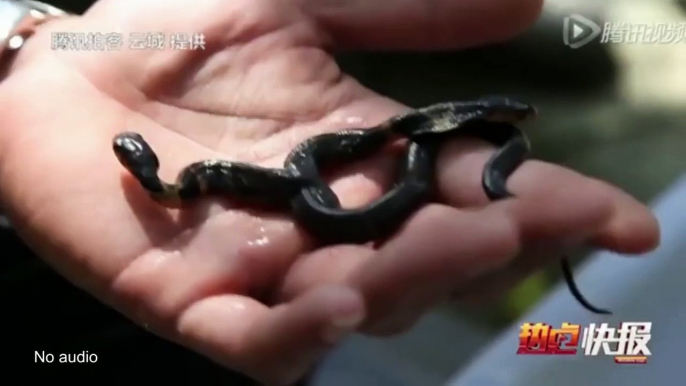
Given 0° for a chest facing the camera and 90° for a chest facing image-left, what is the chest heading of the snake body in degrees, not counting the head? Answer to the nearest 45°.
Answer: approximately 90°
